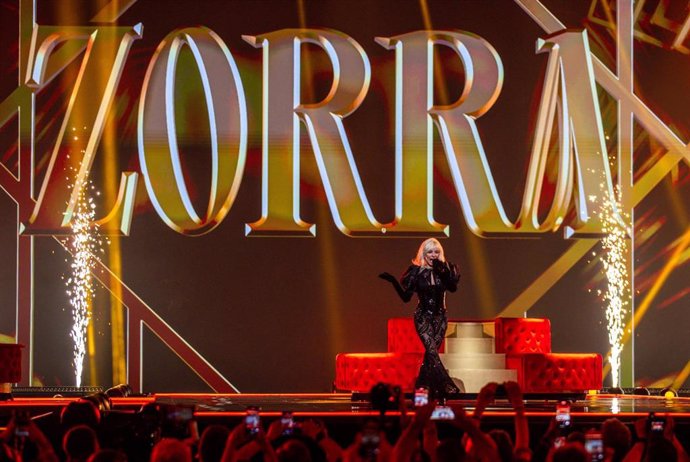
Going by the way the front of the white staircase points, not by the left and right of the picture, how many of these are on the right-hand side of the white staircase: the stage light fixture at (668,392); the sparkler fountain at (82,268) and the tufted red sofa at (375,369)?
2

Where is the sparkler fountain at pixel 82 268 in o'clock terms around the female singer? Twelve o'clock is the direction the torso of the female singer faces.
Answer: The sparkler fountain is roughly at 4 o'clock from the female singer.

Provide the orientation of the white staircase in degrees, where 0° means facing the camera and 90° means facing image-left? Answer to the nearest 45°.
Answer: approximately 0°

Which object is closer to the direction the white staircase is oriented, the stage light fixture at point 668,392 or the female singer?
the female singer

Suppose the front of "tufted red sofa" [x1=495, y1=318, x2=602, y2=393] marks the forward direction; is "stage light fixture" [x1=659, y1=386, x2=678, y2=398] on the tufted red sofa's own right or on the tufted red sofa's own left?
on the tufted red sofa's own left

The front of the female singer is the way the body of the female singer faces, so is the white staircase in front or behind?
behind

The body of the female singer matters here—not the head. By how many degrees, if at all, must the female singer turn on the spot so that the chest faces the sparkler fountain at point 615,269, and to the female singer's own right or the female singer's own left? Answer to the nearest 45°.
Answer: approximately 135° to the female singer's own left

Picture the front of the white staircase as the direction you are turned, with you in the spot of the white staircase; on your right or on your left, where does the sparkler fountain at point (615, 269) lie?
on your left

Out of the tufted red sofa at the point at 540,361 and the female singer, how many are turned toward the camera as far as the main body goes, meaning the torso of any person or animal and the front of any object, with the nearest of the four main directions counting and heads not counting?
2
